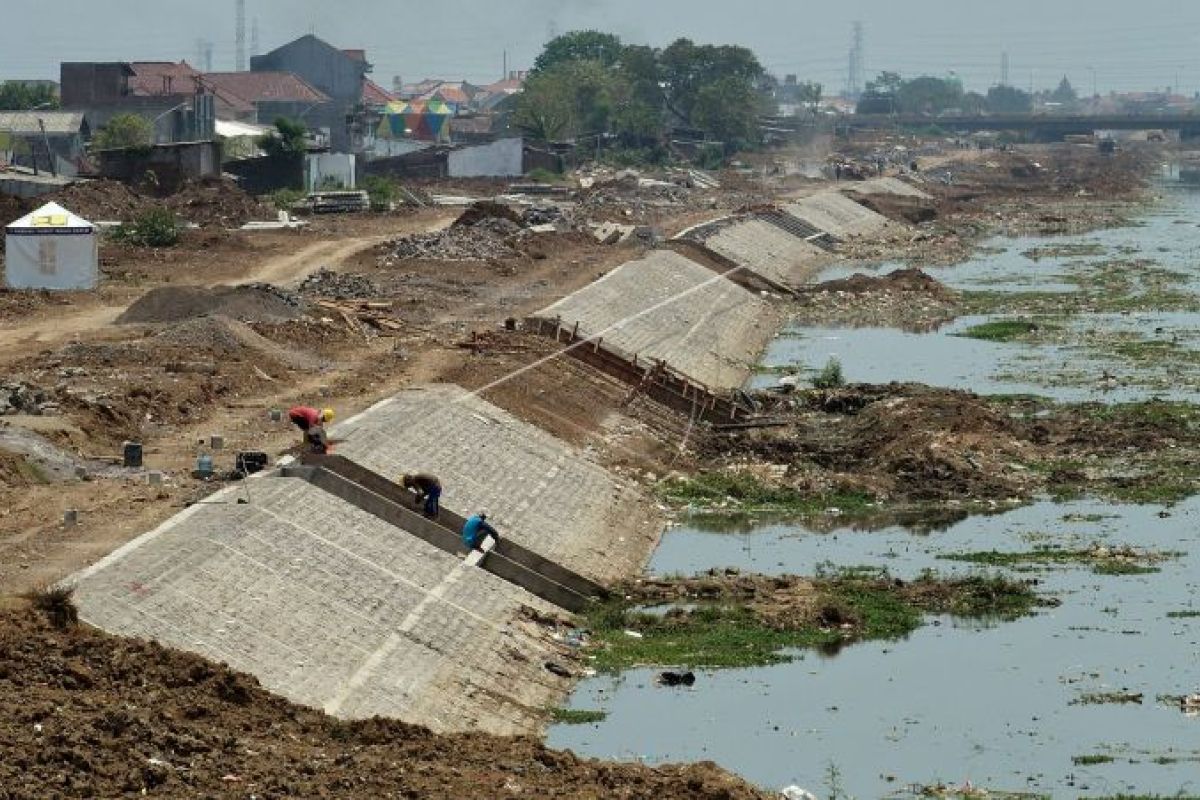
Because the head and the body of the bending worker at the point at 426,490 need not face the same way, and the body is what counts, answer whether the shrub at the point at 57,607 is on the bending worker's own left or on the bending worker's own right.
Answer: on the bending worker's own left

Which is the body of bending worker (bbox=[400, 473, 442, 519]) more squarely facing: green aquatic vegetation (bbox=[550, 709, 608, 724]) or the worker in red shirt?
the worker in red shirt

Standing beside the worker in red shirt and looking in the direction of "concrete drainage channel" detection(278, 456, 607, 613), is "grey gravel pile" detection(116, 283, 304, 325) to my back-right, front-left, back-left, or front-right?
back-left

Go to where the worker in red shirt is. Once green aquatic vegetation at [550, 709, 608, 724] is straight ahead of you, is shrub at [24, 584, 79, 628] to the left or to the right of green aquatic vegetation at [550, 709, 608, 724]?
right

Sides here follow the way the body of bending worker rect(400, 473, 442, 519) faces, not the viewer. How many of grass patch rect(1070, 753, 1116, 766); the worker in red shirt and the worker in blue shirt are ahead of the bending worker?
1

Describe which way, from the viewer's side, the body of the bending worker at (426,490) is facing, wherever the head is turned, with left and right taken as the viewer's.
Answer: facing to the left of the viewer

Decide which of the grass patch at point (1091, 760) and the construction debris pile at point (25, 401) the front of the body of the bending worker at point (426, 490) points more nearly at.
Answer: the construction debris pile

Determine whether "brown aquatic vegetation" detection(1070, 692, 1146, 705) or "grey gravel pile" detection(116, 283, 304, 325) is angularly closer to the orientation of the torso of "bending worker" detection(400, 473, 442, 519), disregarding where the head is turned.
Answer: the grey gravel pile

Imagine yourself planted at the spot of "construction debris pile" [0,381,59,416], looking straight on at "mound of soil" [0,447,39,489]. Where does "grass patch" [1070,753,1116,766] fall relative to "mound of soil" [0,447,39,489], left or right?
left

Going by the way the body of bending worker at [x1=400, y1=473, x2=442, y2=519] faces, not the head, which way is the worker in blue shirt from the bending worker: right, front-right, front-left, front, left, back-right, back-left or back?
back-left
